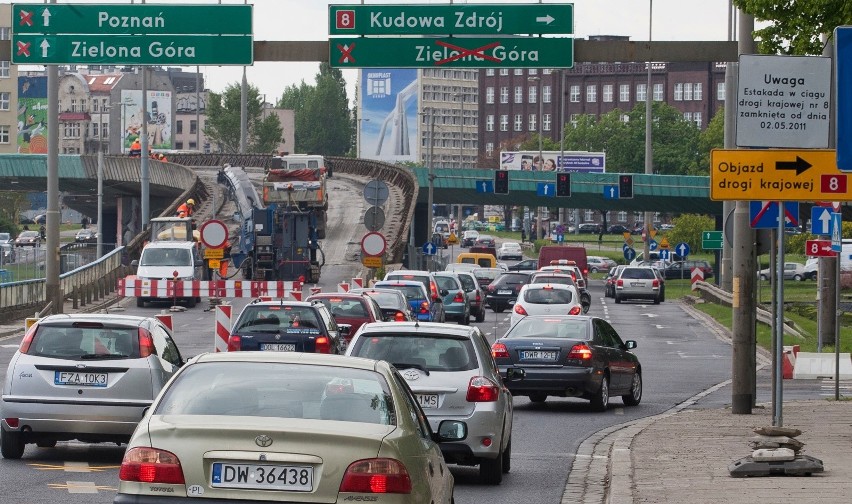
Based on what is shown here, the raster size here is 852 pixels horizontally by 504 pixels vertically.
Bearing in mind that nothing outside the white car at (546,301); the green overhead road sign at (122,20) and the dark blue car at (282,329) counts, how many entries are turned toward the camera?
1

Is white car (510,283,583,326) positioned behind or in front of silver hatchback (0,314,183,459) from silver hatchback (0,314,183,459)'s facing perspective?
in front

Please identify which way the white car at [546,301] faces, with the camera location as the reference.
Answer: facing away from the viewer

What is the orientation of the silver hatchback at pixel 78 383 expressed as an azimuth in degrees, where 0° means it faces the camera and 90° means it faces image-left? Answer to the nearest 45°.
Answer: approximately 180°

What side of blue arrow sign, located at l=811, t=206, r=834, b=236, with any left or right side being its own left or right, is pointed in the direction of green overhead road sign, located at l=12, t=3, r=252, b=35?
right

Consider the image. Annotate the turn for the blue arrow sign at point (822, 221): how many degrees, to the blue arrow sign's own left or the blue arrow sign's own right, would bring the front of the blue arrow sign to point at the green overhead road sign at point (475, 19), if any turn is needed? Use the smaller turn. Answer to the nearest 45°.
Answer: approximately 45° to the blue arrow sign's own right

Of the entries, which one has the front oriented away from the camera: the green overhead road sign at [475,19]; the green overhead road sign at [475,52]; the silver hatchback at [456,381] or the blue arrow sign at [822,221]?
the silver hatchback

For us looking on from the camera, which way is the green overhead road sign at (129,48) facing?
facing the viewer

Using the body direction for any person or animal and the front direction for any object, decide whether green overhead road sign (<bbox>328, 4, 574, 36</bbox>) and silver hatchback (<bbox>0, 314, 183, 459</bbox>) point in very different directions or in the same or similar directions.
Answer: very different directions

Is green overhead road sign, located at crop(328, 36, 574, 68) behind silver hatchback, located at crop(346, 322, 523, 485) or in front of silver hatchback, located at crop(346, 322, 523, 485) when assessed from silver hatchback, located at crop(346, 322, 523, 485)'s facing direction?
in front

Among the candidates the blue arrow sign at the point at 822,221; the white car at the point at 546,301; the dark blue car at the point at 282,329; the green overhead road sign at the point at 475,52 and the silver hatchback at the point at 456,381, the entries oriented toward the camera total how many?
2

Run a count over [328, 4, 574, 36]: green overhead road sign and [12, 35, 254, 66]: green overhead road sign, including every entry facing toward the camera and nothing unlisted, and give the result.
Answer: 2

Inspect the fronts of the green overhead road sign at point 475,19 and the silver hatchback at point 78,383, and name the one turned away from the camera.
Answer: the silver hatchback

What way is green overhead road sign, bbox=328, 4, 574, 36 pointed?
toward the camera

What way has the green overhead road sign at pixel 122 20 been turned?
toward the camera
